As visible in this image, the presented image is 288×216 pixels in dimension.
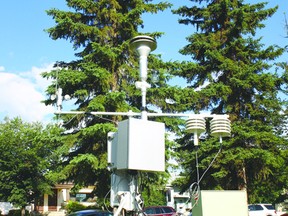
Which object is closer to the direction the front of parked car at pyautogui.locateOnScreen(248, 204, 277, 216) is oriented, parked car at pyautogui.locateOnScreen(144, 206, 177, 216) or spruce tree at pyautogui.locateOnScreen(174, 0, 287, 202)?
the parked car
